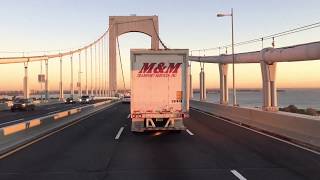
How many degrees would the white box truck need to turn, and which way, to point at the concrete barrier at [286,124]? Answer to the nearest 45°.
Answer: approximately 90° to its right

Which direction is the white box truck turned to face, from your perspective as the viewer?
facing away from the viewer

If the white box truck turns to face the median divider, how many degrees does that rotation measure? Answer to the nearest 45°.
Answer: approximately 90° to its left

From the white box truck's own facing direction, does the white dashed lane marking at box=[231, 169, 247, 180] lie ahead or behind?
behind
